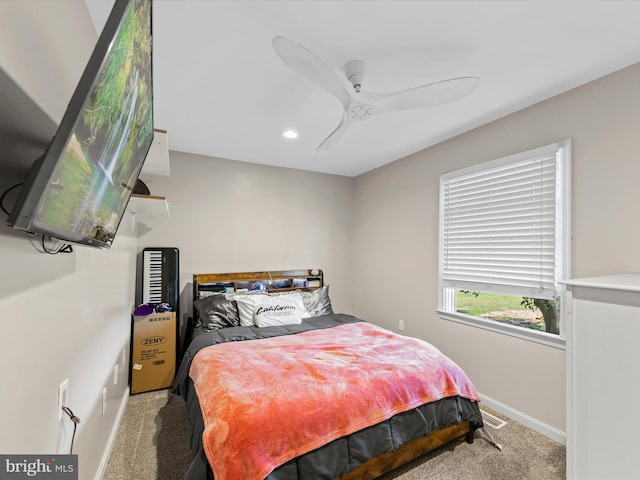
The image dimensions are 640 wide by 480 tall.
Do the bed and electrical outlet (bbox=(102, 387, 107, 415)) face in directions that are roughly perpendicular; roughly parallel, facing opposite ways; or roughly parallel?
roughly perpendicular

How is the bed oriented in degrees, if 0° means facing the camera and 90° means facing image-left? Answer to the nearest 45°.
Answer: approximately 315°

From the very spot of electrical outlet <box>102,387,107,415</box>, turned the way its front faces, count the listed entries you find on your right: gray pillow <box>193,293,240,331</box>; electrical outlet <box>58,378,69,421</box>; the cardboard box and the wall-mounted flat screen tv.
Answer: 2

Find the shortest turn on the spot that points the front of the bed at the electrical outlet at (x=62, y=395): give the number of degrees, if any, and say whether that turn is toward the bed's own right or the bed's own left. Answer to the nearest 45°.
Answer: approximately 90° to the bed's own right

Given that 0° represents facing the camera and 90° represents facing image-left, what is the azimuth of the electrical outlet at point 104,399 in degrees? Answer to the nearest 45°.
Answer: approximately 270°

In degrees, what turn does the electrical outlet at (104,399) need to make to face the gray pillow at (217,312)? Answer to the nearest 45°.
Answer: approximately 45° to its left

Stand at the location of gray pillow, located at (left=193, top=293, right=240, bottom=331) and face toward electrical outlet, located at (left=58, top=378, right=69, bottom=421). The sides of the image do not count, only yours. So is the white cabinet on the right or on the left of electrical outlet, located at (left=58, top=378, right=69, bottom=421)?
left

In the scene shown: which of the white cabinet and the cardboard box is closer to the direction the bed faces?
the white cabinet

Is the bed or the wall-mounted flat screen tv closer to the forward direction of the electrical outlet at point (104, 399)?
the bed
